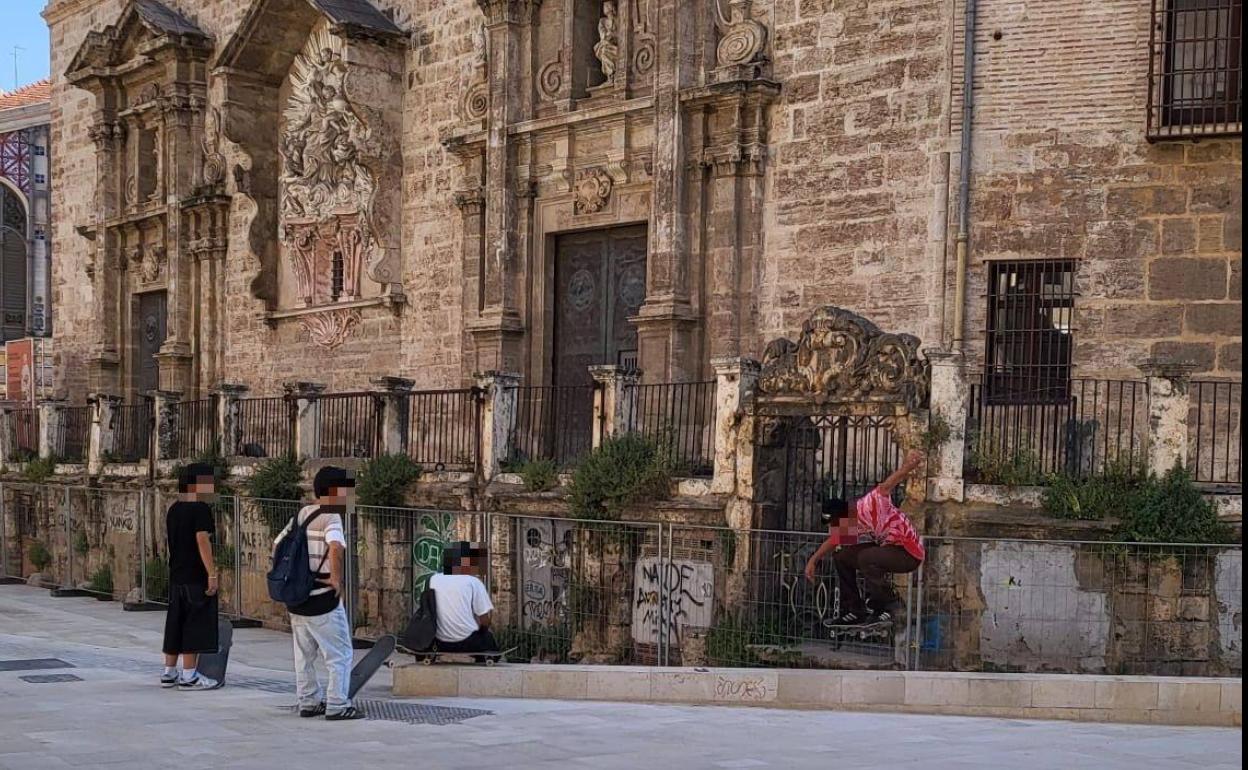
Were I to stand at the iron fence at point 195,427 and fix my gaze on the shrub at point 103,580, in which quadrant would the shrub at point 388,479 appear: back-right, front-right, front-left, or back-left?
back-left

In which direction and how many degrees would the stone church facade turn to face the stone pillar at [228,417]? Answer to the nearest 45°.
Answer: approximately 45° to its right

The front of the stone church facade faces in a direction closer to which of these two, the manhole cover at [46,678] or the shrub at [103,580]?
the manhole cover

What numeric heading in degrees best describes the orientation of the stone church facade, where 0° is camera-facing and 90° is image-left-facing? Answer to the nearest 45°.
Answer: approximately 45°

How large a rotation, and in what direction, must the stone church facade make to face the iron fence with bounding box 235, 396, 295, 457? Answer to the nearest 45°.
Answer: approximately 45° to its right

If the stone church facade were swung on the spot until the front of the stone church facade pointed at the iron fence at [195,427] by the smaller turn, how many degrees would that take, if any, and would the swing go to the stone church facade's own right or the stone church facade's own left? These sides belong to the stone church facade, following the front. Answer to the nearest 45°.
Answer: approximately 45° to the stone church facade's own right
